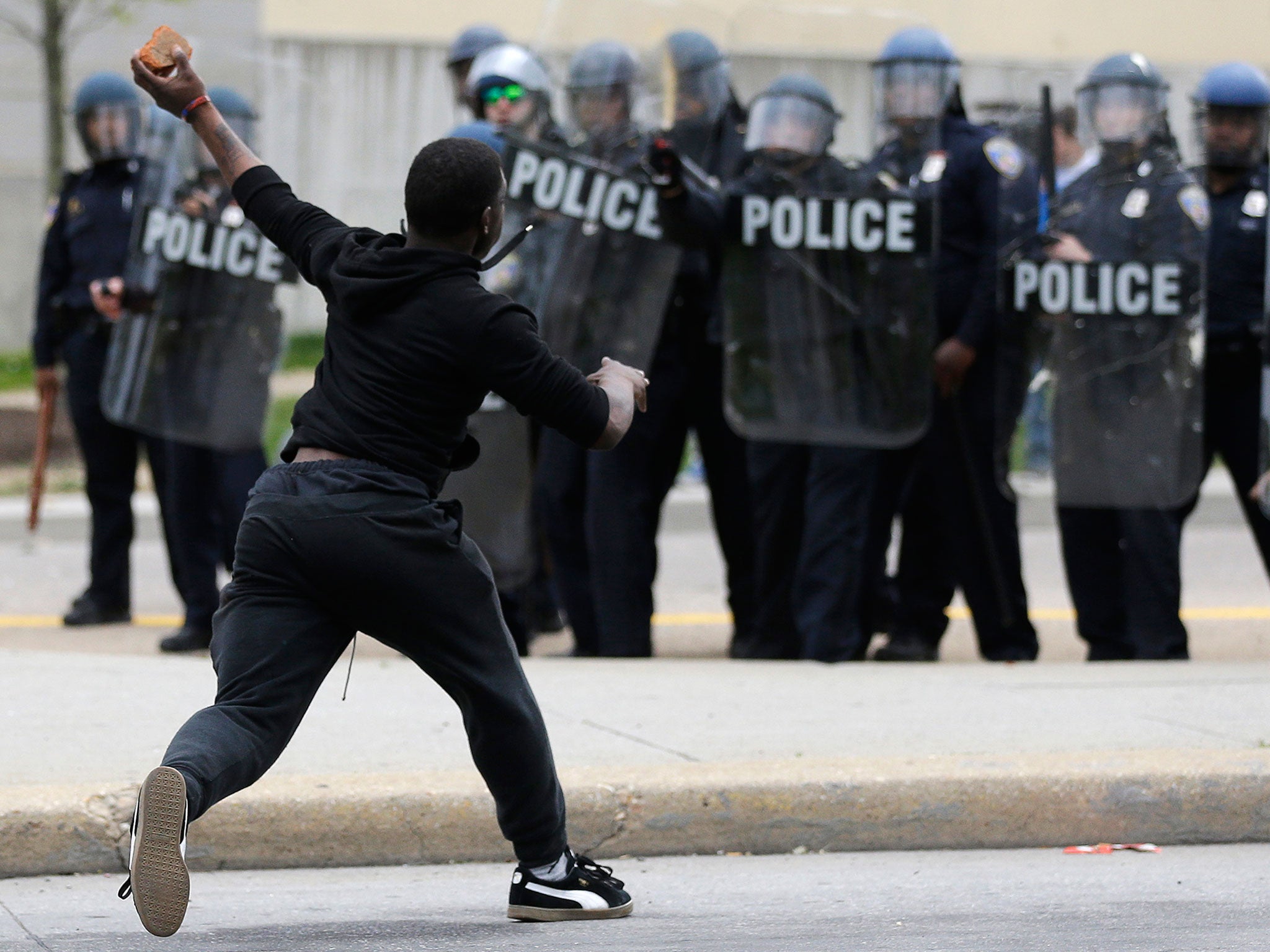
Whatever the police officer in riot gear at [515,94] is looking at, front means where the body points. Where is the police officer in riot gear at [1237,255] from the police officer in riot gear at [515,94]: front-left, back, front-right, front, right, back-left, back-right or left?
back-left

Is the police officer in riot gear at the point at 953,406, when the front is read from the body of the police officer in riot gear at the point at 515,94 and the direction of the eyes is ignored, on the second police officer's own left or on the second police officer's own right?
on the second police officer's own left

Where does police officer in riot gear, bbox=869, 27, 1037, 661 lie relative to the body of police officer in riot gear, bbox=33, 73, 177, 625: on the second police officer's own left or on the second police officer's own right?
on the second police officer's own left

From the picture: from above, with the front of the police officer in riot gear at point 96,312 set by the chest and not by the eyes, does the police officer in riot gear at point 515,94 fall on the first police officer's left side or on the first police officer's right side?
on the first police officer's left side
